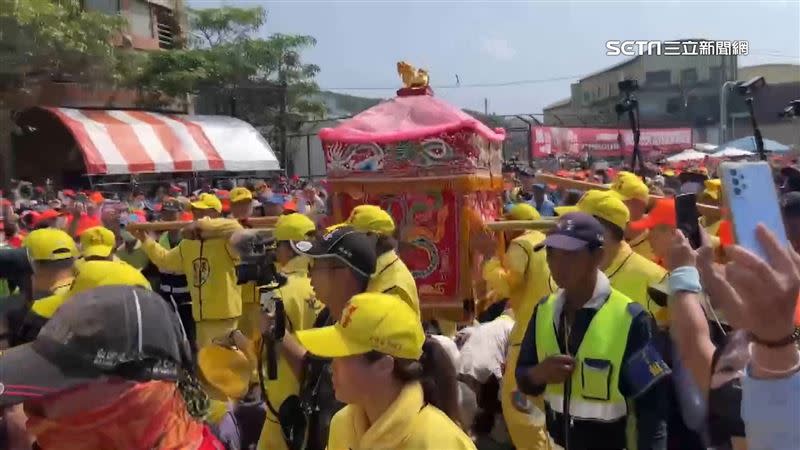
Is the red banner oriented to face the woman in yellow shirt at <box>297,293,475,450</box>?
yes

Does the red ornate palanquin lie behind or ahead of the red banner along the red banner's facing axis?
ahead

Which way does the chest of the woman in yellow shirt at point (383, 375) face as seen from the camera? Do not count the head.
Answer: to the viewer's left

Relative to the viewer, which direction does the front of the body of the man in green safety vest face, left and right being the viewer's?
facing the viewer and to the left of the viewer

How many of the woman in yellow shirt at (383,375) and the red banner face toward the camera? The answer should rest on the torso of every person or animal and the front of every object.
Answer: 1

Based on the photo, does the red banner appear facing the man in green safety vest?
yes

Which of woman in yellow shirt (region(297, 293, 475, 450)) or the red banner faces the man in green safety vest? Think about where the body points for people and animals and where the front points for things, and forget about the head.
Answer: the red banner

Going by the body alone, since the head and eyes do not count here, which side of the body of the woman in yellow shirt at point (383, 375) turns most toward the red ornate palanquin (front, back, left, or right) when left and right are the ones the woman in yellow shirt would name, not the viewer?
right

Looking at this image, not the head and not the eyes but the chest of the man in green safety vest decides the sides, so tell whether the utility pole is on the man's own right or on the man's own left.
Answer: on the man's own right

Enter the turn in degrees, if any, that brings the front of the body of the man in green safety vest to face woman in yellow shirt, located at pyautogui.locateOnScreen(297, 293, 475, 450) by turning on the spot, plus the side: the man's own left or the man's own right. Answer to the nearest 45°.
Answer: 0° — they already face them

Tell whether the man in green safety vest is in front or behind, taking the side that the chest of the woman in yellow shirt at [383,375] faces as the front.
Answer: behind

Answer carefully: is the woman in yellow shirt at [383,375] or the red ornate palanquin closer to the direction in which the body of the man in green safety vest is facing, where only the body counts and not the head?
the woman in yellow shirt

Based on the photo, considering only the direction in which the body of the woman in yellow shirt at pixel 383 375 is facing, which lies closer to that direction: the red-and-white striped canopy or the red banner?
the red-and-white striped canopy
